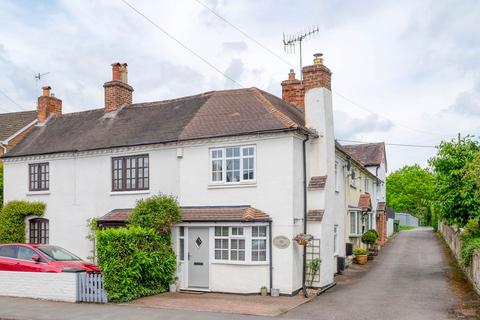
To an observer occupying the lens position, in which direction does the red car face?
facing the viewer and to the right of the viewer

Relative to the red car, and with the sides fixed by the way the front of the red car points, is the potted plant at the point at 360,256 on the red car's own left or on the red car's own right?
on the red car's own left

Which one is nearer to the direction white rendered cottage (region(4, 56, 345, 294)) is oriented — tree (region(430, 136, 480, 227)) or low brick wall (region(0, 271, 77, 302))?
the low brick wall

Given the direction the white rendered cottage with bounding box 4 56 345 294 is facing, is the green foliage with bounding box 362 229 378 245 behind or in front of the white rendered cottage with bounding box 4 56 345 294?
behind

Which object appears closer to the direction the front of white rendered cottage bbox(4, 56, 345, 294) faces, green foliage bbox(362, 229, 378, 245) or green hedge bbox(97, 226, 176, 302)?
the green hedge

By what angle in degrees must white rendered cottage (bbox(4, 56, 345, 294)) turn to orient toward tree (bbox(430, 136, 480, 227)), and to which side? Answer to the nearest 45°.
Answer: approximately 135° to its left

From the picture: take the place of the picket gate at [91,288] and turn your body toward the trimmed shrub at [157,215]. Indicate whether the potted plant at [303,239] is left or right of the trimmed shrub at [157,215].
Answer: right

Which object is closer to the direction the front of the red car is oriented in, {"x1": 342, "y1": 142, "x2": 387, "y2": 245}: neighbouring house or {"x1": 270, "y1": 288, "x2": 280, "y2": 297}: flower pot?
the flower pot

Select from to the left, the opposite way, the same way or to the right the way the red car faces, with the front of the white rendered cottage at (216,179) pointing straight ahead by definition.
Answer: to the left

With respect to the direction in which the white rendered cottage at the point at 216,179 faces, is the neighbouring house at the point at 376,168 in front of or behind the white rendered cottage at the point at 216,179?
behind

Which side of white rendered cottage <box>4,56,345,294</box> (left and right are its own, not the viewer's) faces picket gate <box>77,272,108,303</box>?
front
